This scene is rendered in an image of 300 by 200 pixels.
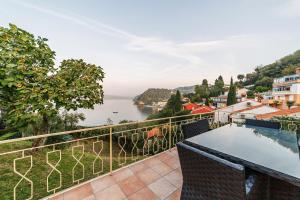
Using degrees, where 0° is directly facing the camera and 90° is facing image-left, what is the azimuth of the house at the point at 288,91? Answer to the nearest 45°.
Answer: approximately 45°

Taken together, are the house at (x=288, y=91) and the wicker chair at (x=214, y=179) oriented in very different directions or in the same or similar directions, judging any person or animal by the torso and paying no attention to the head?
very different directions

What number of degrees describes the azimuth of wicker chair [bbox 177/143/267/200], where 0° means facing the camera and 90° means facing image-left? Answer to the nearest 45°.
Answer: approximately 225°

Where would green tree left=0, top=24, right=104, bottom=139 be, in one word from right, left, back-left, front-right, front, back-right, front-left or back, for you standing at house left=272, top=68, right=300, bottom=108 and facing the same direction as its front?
front-left

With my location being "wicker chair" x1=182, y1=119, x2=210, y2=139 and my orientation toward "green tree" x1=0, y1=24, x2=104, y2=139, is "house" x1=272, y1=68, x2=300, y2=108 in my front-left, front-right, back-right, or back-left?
back-right

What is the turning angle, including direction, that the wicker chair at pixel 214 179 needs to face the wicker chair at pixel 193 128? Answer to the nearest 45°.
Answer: approximately 45° to its left

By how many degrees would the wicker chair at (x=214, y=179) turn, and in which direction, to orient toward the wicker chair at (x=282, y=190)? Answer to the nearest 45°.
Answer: approximately 90° to its right
